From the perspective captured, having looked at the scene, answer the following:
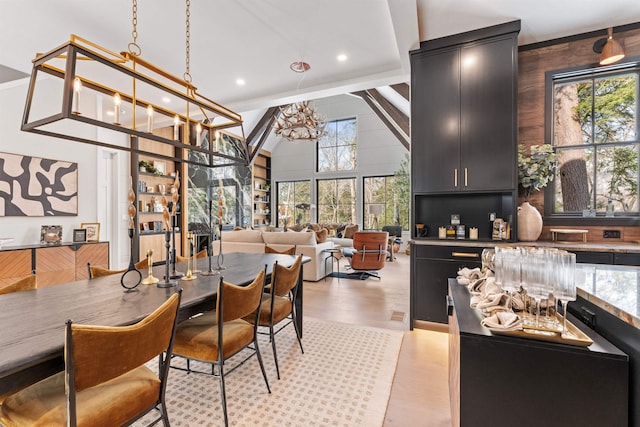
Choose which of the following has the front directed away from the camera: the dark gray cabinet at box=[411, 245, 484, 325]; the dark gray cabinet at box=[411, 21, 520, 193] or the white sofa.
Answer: the white sofa

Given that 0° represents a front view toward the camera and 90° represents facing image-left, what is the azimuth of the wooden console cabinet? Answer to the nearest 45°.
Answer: approximately 315°

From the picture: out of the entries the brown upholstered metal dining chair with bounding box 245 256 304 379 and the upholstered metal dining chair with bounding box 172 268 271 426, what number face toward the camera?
0

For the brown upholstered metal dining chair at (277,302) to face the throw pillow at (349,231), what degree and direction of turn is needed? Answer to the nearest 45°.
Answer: approximately 45° to its right

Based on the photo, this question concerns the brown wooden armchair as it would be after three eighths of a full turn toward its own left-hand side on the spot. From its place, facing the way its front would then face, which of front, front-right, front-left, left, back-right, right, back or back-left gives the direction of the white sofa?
front-right

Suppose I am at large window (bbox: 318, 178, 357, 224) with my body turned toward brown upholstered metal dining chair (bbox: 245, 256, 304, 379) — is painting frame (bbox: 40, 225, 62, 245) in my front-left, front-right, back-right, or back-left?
front-right

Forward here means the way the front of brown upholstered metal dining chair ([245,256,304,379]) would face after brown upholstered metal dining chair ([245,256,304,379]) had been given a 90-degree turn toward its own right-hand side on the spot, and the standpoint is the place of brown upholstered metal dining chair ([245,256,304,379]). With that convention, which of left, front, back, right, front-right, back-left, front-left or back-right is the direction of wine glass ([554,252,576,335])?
right

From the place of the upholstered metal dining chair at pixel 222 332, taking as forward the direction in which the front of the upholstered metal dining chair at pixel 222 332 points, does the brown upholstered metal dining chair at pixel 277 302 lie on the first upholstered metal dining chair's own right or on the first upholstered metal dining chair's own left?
on the first upholstered metal dining chair's own right

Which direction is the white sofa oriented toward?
away from the camera

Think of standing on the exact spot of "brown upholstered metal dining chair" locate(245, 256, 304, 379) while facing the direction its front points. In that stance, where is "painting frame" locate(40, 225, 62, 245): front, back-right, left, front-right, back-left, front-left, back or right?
front

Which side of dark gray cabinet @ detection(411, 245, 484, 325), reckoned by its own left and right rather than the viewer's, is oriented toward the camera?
front

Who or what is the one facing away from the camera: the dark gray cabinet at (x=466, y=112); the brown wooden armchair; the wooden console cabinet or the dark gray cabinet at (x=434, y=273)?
the brown wooden armchair

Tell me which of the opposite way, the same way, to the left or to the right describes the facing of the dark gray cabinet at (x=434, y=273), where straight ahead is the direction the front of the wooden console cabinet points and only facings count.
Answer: to the right

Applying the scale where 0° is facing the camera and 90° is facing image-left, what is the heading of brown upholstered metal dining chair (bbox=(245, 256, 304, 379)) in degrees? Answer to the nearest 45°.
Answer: approximately 135°

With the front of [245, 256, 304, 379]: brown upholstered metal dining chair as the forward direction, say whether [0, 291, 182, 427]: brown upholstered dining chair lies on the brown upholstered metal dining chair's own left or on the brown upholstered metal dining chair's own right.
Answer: on the brown upholstered metal dining chair's own left

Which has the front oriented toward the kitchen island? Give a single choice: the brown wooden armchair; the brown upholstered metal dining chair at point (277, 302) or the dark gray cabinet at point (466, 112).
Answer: the dark gray cabinet

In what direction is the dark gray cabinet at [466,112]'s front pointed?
toward the camera

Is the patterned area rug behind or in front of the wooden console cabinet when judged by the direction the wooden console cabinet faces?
in front
